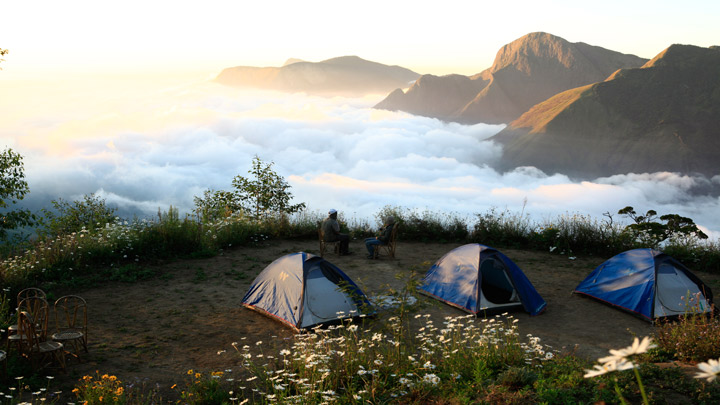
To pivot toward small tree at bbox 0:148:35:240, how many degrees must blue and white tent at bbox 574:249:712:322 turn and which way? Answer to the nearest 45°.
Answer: approximately 135° to its right

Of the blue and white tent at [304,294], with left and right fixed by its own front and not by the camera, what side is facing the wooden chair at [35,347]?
right

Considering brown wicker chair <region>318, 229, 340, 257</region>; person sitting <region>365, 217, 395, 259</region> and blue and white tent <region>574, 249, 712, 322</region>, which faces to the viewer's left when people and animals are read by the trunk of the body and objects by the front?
the person sitting

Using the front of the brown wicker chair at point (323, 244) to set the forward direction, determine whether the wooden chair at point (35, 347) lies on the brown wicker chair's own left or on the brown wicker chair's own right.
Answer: on the brown wicker chair's own right

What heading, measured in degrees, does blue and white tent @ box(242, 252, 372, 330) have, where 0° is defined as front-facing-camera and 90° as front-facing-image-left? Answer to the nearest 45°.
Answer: approximately 315°

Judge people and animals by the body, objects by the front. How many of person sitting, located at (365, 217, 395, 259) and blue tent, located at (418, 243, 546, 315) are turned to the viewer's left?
1

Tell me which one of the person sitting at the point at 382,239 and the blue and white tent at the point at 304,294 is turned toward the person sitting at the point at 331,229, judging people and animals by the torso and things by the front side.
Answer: the person sitting at the point at 382,239

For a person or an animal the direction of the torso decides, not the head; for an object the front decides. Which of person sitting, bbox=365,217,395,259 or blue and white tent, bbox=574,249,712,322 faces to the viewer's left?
the person sitting

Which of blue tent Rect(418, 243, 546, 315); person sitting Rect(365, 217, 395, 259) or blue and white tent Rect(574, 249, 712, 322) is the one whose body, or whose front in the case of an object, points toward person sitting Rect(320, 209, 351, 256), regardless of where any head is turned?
person sitting Rect(365, 217, 395, 259)

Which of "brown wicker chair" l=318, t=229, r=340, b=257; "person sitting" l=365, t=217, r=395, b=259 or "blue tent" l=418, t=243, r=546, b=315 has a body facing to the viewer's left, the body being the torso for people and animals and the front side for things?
the person sitting

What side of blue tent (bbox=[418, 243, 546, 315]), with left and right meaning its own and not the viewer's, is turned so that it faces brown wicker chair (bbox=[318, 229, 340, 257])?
back
